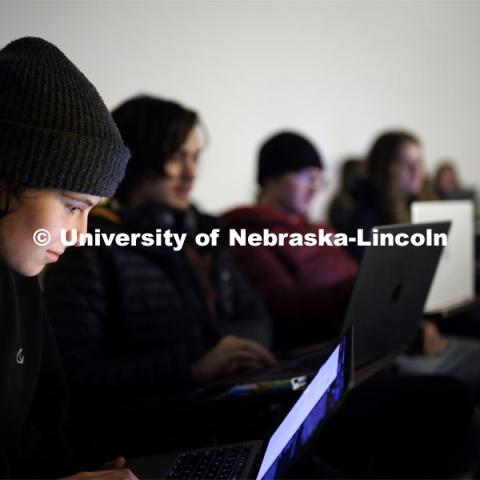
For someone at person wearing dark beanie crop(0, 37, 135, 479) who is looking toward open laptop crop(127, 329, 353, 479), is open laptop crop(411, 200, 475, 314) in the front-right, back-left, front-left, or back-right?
front-left

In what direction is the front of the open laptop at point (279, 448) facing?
to the viewer's left

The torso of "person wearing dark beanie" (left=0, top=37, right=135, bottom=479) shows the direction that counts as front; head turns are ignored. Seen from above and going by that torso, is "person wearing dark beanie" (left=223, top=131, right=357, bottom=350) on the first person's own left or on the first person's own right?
on the first person's own left

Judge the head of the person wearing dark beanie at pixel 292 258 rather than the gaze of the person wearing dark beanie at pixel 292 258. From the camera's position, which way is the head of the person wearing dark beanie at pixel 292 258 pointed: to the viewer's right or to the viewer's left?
to the viewer's right

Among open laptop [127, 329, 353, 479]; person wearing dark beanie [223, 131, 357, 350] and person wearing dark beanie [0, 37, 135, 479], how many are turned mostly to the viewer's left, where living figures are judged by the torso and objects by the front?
1

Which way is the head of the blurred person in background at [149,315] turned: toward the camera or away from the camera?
toward the camera

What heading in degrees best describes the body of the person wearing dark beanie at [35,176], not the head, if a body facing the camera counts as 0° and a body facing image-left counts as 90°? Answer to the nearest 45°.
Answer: approximately 270°

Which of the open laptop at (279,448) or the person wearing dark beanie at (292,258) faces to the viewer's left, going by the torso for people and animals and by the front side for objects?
the open laptop

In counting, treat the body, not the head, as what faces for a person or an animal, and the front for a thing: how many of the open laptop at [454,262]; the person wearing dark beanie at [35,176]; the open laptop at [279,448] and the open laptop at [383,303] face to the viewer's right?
1

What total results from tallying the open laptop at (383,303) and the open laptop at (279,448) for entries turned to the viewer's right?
0

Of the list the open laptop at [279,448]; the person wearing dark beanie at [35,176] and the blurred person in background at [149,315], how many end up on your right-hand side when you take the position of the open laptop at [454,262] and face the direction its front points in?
0

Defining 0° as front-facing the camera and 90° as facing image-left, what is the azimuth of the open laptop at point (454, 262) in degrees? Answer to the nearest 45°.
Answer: approximately 135°

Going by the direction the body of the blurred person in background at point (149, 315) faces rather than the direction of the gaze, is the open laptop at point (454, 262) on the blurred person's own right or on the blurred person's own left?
on the blurred person's own left

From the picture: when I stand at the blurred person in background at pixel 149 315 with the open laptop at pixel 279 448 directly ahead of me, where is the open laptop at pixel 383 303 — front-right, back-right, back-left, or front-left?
front-left
